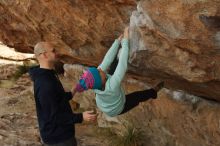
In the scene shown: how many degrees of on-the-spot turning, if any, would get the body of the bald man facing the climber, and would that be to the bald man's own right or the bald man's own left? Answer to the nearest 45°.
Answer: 0° — they already face them

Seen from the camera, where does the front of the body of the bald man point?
to the viewer's right
